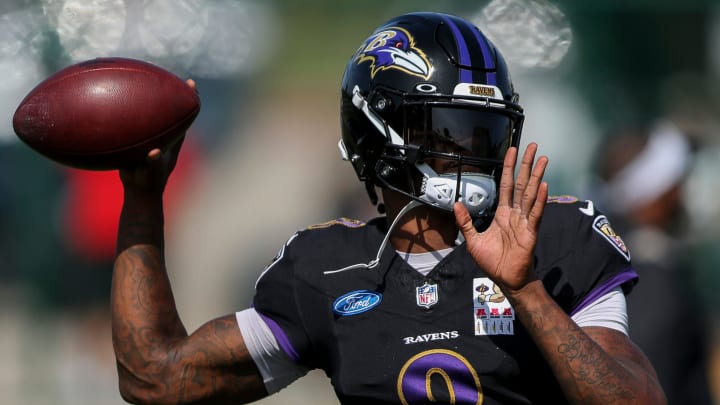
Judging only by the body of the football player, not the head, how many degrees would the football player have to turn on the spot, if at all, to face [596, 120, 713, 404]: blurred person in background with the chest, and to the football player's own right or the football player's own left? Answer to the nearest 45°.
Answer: approximately 135° to the football player's own left

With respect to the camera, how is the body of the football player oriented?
toward the camera

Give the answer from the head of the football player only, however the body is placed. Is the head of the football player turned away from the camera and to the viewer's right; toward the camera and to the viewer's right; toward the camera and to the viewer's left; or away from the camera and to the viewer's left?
toward the camera and to the viewer's right
